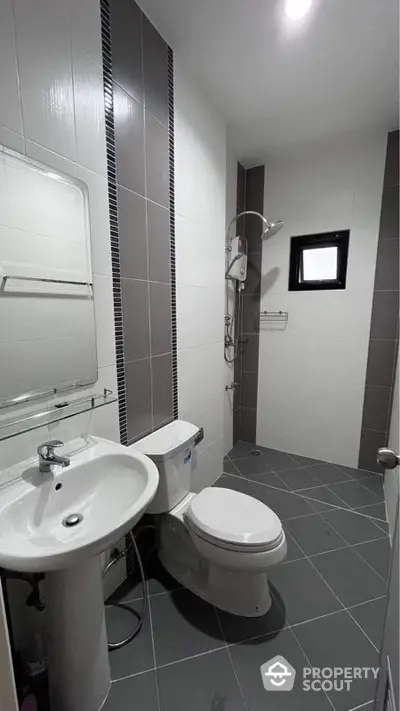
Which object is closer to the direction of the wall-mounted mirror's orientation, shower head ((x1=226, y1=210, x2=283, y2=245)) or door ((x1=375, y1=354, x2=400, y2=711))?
the door

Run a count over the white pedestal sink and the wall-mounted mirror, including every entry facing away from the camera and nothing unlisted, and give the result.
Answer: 0

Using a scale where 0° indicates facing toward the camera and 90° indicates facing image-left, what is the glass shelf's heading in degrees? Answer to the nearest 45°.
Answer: approximately 315°

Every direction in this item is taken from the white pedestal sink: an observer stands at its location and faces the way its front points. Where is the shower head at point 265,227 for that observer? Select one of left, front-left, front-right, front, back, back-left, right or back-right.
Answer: left

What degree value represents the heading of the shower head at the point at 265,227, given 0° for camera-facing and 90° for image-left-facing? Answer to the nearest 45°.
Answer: approximately 270°

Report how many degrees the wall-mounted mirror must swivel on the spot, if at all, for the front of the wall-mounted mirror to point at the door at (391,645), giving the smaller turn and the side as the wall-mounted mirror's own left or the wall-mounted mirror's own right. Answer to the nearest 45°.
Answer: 0° — it already faces it
